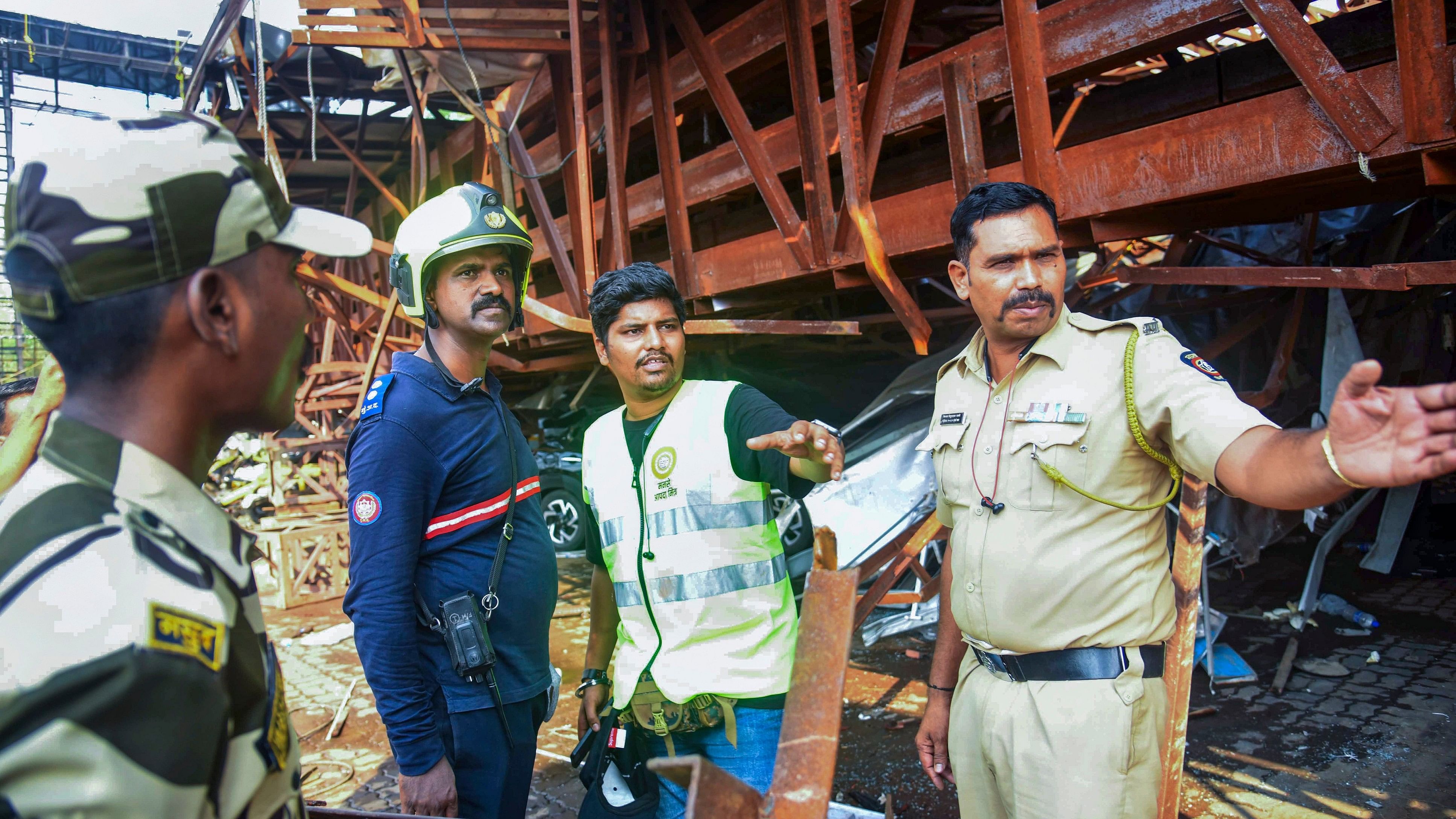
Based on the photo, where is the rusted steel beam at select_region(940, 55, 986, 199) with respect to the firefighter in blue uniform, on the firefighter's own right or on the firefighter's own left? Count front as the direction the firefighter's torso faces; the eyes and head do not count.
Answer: on the firefighter's own left

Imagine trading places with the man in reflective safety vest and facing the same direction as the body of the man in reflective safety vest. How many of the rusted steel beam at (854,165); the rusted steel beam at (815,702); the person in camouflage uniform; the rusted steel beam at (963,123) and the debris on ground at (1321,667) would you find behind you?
3

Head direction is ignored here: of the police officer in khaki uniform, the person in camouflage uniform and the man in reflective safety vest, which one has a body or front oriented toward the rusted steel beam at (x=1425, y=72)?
the person in camouflage uniform

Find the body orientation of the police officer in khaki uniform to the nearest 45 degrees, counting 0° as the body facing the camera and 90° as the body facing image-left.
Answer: approximately 45°

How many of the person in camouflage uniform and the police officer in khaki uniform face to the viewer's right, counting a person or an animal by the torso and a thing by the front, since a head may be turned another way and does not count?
1

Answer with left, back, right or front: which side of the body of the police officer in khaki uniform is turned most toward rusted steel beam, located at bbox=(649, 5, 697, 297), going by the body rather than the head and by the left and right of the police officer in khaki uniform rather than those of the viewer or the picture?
right

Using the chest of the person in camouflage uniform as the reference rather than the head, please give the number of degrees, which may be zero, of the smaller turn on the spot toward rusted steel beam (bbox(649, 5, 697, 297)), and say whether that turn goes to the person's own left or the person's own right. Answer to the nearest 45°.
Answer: approximately 45° to the person's own left

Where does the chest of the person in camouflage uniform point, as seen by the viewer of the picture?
to the viewer's right

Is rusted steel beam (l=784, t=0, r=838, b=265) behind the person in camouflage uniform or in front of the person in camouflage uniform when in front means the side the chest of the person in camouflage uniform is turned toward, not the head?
in front

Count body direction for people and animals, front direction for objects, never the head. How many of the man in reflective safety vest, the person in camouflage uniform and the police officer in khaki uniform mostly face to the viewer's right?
1

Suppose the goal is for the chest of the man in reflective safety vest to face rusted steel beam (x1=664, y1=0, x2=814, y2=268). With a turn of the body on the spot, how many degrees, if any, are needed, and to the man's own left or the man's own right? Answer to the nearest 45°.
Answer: approximately 135° to the man's own right

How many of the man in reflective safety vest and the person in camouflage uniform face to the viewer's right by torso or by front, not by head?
1

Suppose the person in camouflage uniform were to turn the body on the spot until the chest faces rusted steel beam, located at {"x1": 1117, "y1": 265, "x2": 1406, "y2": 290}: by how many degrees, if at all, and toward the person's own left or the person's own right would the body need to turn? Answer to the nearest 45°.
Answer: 0° — they already face it

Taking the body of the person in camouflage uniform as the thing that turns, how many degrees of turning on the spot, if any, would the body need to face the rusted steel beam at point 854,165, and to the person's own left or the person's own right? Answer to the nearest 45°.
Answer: approximately 45° to the person's own left

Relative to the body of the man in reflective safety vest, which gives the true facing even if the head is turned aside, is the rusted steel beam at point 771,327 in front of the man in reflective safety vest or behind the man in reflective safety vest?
behind

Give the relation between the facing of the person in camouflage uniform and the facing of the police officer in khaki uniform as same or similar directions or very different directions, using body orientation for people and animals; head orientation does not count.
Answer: very different directions

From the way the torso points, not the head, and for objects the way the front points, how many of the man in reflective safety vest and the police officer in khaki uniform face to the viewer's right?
0
